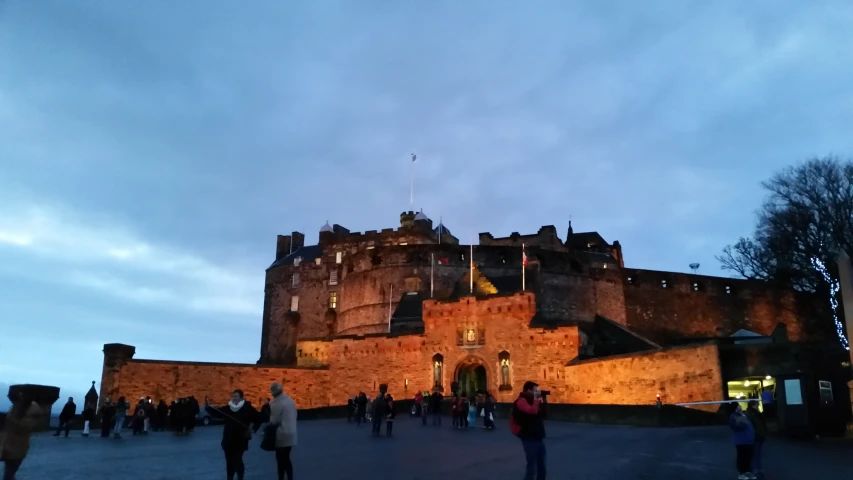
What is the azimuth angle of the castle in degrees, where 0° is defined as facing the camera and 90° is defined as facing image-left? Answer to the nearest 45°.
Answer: approximately 0°

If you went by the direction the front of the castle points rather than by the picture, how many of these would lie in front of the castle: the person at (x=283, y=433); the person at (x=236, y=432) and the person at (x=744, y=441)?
3

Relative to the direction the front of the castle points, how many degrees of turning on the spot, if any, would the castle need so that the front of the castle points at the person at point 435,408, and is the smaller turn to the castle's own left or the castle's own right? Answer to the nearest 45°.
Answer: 0° — it already faces them

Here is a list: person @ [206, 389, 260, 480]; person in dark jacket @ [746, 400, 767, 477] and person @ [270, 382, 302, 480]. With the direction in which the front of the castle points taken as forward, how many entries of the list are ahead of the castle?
3

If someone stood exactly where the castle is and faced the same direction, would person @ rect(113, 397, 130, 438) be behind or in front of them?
in front

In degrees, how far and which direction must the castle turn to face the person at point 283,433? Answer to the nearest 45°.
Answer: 0° — it already faces them

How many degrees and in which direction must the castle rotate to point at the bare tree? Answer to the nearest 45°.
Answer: approximately 90° to its left

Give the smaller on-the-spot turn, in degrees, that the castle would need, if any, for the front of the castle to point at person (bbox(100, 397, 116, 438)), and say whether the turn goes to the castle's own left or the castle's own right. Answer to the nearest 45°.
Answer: approximately 45° to the castle's own right

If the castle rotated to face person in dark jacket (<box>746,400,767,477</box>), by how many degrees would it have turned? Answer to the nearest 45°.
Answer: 0° — it already faces them

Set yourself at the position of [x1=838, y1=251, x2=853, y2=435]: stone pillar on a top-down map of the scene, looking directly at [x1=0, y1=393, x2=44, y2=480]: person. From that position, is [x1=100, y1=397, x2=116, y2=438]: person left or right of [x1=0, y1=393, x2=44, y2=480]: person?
right

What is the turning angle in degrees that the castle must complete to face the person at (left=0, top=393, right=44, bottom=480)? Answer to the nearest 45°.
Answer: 0° — it already faces them

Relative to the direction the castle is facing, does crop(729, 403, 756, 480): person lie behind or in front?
in front
